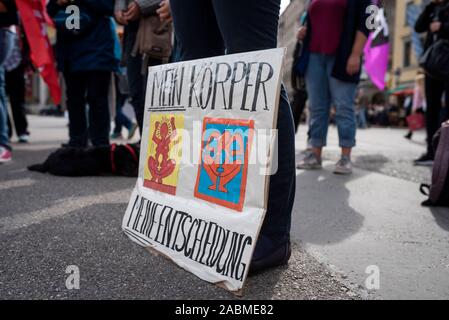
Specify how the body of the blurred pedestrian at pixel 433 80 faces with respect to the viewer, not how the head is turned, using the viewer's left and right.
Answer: facing the viewer and to the left of the viewer

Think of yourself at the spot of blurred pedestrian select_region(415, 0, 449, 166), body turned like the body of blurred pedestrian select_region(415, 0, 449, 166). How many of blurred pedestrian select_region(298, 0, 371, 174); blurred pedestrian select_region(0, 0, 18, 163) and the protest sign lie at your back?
0

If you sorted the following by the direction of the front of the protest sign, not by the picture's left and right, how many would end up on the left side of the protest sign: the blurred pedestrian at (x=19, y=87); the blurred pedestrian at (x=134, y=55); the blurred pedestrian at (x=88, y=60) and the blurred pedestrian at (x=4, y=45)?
0

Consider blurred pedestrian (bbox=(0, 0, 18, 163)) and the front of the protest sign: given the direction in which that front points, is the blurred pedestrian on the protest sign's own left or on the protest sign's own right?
on the protest sign's own right

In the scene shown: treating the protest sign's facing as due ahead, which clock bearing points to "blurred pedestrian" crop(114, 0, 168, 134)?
The blurred pedestrian is roughly at 4 o'clock from the protest sign.

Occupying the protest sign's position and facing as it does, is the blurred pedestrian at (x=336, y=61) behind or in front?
behind

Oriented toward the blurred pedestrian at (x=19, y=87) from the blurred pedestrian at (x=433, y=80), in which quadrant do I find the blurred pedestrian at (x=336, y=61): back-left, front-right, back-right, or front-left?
front-left

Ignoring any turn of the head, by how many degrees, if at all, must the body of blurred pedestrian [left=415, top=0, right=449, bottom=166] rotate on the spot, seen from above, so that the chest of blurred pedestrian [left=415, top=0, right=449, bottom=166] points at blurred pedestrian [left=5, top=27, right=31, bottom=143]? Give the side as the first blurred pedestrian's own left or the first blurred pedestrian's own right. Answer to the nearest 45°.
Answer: approximately 45° to the first blurred pedestrian's own right

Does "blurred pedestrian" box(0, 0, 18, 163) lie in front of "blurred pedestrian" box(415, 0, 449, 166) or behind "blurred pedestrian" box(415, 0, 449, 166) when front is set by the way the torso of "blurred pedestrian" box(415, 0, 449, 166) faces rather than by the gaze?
in front

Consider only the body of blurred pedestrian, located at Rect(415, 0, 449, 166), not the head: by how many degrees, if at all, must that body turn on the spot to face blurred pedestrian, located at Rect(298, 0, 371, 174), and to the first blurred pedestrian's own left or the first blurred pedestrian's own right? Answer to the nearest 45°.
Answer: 0° — they already face them

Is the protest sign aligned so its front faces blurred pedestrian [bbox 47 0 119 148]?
no

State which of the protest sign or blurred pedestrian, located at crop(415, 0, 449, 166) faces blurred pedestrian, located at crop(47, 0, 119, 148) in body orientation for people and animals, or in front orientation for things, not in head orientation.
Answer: blurred pedestrian, located at crop(415, 0, 449, 166)

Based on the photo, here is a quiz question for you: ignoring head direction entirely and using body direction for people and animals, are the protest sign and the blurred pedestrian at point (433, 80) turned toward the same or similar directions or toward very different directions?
same or similar directions

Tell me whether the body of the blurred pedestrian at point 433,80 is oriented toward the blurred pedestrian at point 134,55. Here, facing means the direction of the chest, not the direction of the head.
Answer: yes

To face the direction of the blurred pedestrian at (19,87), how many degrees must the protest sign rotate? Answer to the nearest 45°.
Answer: approximately 90° to its right
